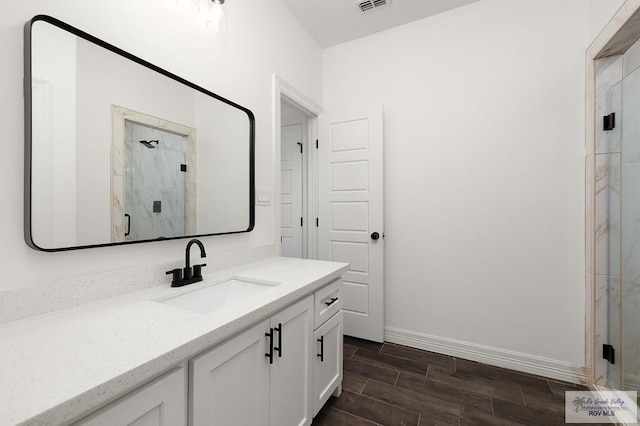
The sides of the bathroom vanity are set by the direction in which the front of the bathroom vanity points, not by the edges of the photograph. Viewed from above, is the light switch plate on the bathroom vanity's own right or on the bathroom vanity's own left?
on the bathroom vanity's own left

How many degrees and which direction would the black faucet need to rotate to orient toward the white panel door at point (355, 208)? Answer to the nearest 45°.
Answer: approximately 90° to its left

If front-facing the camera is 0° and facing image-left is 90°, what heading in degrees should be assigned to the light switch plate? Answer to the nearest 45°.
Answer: approximately 315°

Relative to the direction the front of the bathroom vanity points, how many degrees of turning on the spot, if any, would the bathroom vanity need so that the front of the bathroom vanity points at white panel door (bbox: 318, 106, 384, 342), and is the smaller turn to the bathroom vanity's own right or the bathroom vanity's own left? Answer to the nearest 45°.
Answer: approximately 90° to the bathroom vanity's own left

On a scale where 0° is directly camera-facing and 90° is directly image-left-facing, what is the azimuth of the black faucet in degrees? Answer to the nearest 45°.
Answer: approximately 315°
